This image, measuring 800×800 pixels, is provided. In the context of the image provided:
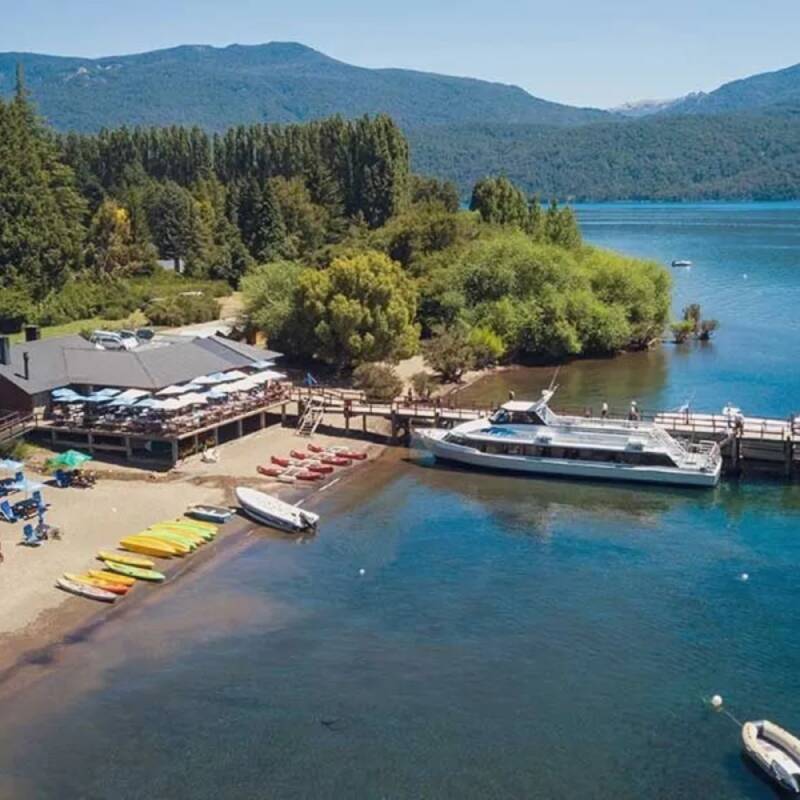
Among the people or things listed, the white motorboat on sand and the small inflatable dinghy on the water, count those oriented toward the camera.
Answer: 0

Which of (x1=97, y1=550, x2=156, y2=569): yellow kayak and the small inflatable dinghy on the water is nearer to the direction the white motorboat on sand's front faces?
the yellow kayak

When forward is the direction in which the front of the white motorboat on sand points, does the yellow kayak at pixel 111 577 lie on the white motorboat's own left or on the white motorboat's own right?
on the white motorboat's own left

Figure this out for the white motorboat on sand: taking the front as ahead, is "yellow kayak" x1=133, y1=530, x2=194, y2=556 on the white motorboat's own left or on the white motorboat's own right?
on the white motorboat's own left

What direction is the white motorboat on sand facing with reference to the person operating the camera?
facing away from the viewer and to the left of the viewer

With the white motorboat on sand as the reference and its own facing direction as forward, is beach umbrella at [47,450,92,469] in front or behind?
in front

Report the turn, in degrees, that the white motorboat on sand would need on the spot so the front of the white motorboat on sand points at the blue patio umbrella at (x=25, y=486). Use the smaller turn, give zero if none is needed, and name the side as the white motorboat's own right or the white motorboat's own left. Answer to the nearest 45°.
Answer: approximately 45° to the white motorboat's own left
